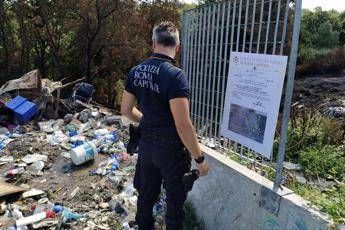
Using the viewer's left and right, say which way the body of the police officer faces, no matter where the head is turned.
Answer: facing away from the viewer and to the right of the viewer

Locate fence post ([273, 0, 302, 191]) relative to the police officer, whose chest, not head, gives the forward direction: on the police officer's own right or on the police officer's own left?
on the police officer's own right

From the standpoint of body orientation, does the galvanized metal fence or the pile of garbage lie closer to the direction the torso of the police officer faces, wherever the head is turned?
the galvanized metal fence

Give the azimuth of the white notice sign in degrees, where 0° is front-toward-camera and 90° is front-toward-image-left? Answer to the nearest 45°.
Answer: approximately 45°

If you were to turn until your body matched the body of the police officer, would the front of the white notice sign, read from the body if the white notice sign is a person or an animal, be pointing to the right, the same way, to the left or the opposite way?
the opposite way

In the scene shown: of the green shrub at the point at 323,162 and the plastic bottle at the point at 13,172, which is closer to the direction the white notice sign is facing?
the plastic bottle

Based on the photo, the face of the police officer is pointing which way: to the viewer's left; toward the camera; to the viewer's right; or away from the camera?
away from the camera
